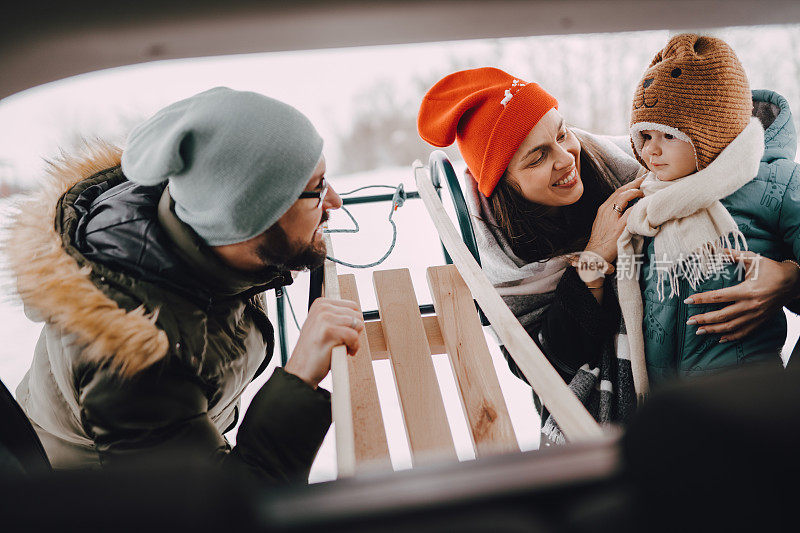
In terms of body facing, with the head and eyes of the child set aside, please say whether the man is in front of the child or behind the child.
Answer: in front

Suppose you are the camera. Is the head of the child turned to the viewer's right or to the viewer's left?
to the viewer's left

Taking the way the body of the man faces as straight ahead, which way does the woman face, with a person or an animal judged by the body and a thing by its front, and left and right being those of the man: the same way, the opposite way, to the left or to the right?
to the right

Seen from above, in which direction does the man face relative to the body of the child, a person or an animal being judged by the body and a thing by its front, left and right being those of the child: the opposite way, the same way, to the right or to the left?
the opposite way

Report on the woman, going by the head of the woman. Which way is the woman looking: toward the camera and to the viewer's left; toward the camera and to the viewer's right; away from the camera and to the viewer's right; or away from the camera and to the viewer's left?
toward the camera and to the viewer's right

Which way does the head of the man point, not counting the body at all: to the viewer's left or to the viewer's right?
to the viewer's right

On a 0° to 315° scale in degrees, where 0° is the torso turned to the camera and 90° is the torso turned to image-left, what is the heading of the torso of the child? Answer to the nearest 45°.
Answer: approximately 45°

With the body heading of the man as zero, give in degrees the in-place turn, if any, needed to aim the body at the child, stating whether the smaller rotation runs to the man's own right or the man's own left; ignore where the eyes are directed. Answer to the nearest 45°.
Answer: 0° — they already face them

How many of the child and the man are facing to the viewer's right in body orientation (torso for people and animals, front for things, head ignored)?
1

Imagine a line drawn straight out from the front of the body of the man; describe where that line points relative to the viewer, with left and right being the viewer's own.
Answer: facing to the right of the viewer

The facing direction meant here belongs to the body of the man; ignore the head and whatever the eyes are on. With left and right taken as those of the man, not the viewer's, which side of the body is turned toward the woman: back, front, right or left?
front
